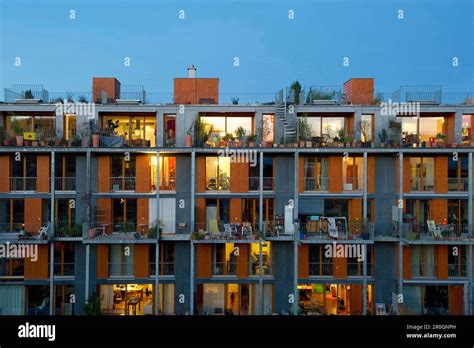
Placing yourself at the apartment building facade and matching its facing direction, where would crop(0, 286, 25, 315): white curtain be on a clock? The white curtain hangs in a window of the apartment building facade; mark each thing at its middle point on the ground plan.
The white curtain is roughly at 3 o'clock from the apartment building facade.

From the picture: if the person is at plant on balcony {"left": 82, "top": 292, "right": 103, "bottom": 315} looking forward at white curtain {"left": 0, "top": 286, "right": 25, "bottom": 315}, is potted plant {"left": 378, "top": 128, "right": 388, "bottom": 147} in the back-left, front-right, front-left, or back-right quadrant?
back-right

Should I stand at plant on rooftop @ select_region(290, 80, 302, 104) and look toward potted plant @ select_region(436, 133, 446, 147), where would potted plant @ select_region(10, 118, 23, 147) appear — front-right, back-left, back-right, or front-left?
back-right

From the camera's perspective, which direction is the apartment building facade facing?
toward the camera

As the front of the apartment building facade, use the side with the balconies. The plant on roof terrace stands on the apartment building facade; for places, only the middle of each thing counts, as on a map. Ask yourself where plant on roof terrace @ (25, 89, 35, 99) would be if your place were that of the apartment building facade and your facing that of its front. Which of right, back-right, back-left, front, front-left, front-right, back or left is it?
right
